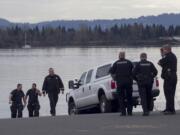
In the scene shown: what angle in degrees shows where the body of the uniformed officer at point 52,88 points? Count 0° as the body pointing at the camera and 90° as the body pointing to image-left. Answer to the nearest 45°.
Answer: approximately 0°

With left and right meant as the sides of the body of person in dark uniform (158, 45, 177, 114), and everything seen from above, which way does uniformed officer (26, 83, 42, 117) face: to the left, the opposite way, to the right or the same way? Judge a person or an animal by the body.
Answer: to the left

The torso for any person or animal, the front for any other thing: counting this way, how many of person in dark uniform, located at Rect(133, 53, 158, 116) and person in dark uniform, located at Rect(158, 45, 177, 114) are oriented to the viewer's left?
1

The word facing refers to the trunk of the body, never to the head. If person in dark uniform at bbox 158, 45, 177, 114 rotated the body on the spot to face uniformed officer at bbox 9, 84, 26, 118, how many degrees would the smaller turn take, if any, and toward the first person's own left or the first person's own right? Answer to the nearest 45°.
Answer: approximately 45° to the first person's own right

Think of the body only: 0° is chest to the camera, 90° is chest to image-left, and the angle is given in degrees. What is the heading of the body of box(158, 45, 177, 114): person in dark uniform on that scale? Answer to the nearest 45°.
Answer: approximately 90°
